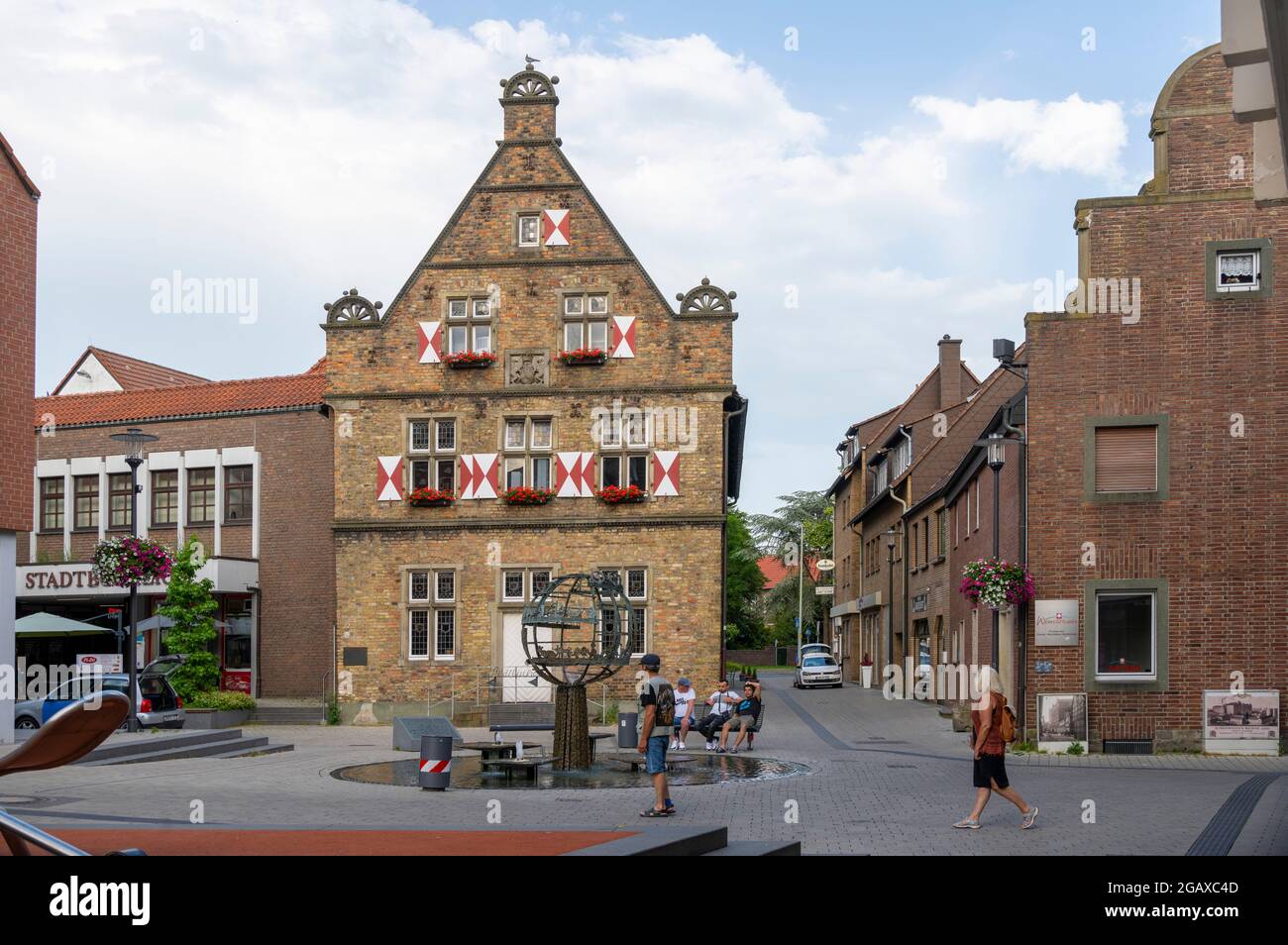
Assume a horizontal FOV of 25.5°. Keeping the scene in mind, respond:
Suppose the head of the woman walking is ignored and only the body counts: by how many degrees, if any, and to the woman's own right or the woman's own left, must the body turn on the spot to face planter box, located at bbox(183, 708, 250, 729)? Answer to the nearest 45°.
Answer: approximately 45° to the woman's own right

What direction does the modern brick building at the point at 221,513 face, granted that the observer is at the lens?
facing the viewer

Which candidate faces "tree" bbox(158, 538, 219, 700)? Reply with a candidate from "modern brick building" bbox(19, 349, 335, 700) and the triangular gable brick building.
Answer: the modern brick building

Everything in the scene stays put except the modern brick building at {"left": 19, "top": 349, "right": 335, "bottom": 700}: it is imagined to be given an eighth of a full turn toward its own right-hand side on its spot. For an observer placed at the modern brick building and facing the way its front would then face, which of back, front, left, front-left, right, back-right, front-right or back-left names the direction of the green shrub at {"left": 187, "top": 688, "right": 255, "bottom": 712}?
front-left

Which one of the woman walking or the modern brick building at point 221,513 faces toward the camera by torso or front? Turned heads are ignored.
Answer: the modern brick building

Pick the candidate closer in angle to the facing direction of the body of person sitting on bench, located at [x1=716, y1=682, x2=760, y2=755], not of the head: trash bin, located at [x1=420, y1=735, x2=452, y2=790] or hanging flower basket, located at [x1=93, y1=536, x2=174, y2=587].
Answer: the trash bin

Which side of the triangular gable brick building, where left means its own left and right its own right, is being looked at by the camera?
front

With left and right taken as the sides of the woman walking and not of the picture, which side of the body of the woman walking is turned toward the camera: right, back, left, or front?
left

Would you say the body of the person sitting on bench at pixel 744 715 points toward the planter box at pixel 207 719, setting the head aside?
no

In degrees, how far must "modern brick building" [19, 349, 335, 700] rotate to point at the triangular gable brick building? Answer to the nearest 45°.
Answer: approximately 45° to its left

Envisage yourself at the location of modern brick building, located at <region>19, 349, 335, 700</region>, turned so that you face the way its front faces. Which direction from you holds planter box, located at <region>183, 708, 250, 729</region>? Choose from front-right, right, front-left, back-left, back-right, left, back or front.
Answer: front

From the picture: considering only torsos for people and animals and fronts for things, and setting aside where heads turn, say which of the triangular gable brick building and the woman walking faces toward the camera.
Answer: the triangular gable brick building

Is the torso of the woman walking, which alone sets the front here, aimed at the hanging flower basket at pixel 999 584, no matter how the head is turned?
no

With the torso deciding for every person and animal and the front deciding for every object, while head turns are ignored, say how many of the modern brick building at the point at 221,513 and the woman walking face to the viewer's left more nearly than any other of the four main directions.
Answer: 1

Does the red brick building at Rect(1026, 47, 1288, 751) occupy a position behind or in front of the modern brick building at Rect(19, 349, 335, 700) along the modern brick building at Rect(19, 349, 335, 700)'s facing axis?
in front

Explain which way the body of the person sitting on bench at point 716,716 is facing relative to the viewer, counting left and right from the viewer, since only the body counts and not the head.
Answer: facing the viewer and to the left of the viewer
